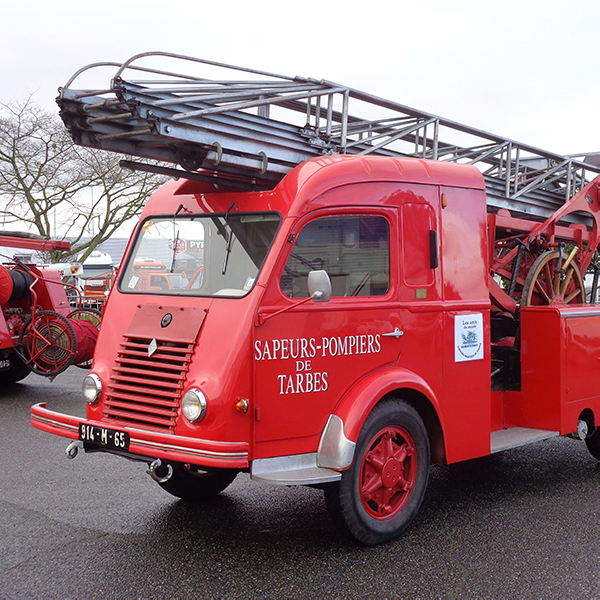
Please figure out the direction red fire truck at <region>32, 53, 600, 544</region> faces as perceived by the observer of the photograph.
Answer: facing the viewer and to the left of the viewer

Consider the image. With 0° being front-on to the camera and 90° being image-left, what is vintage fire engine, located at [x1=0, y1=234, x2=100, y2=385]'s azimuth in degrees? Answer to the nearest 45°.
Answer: approximately 135°

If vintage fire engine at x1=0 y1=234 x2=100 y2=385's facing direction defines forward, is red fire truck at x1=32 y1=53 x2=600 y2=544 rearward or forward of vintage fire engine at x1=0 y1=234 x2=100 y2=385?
rearward

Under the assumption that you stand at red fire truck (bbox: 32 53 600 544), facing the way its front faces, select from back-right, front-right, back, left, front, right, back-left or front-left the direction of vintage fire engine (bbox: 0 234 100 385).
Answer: right

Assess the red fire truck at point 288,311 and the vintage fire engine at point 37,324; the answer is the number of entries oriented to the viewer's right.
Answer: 0
